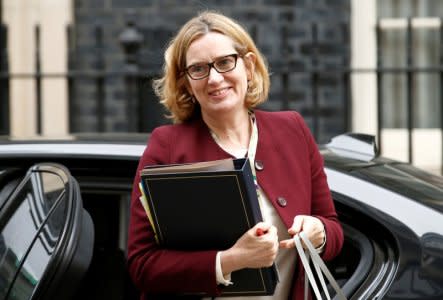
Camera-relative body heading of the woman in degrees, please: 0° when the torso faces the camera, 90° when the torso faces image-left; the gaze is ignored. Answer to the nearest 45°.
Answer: approximately 0°
